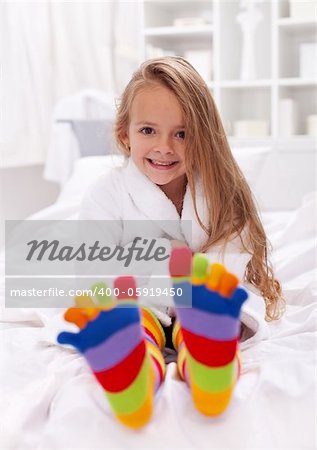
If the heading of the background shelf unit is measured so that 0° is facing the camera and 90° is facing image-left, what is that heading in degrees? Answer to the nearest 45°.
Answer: approximately 0°

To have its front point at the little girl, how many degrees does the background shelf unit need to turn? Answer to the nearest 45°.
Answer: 0° — it already faces them

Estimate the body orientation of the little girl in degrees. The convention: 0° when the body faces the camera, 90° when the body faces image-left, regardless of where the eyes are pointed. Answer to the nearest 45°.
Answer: approximately 0°

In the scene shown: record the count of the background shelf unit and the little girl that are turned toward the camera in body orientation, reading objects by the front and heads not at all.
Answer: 2
